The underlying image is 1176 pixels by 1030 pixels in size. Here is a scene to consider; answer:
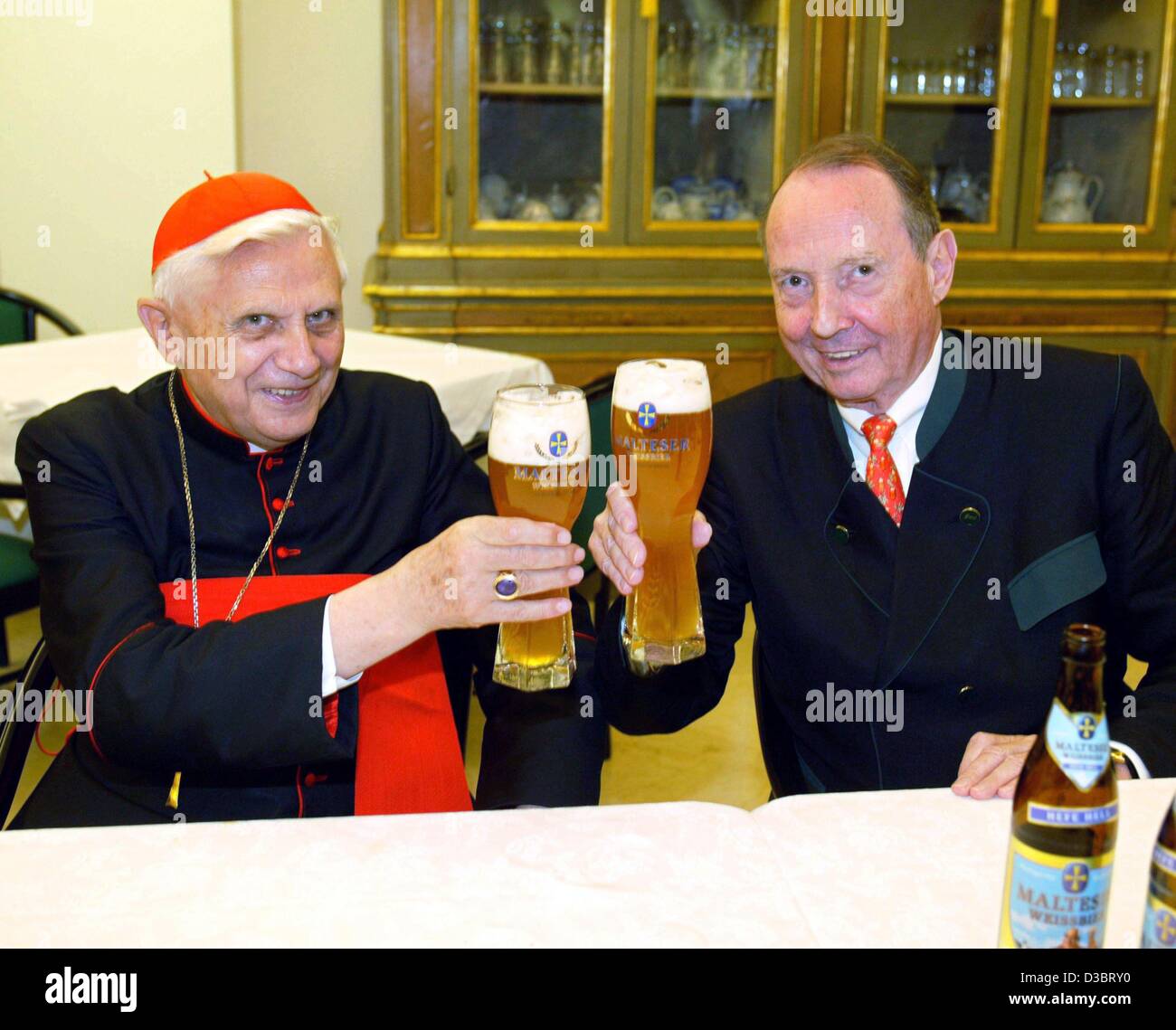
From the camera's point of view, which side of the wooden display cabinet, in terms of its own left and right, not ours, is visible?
front

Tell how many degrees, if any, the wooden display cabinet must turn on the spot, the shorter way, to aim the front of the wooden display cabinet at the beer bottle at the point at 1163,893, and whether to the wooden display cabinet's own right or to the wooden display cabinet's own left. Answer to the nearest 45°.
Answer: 0° — it already faces it

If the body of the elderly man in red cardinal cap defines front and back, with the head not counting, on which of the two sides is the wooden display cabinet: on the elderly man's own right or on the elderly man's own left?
on the elderly man's own left

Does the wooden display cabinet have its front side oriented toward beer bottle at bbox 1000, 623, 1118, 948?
yes

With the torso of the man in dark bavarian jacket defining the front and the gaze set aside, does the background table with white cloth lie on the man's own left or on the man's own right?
on the man's own right

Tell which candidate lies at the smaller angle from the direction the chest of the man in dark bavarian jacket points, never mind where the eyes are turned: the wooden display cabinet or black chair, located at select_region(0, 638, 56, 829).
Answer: the black chair

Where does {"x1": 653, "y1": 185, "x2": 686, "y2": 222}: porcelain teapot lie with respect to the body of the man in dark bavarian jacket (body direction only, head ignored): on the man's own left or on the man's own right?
on the man's own right

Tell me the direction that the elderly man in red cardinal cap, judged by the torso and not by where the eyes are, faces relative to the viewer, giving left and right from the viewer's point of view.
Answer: facing the viewer and to the right of the viewer

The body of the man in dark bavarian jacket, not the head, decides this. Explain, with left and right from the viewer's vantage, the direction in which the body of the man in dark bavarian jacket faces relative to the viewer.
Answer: facing the viewer and to the left of the viewer

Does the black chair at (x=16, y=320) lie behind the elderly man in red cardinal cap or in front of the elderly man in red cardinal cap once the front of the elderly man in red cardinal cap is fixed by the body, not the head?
behind
